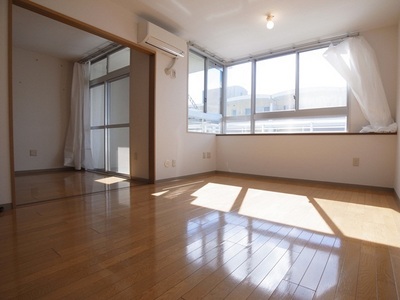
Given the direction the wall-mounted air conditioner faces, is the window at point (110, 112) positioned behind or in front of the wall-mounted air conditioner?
behind

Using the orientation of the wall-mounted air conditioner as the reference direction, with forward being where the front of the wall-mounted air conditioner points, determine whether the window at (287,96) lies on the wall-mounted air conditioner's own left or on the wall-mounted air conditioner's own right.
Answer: on the wall-mounted air conditioner's own left

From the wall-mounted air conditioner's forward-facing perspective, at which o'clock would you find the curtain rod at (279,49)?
The curtain rod is roughly at 10 o'clock from the wall-mounted air conditioner.

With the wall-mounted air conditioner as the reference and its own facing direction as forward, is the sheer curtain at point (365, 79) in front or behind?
in front

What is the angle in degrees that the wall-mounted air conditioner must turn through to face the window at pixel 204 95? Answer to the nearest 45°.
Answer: approximately 90° to its left

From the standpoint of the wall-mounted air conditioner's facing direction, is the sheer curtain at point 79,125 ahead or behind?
behind

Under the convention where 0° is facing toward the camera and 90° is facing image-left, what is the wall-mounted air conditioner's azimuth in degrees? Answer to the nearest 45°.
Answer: approximately 315°

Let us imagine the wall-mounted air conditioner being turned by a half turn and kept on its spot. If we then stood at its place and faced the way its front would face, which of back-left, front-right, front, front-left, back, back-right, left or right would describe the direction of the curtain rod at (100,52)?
front
